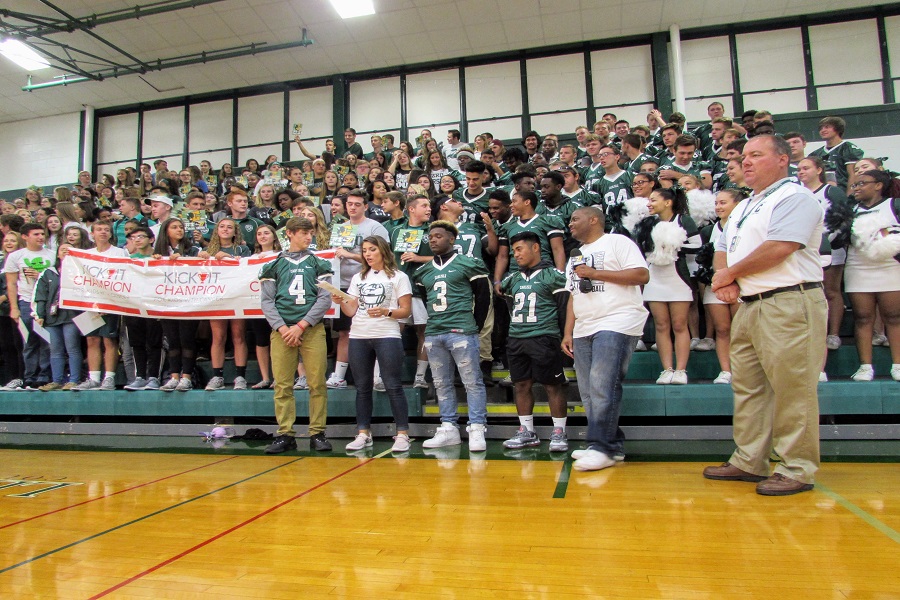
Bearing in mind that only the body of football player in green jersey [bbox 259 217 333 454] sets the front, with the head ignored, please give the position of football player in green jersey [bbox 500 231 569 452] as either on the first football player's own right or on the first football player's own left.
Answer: on the first football player's own left

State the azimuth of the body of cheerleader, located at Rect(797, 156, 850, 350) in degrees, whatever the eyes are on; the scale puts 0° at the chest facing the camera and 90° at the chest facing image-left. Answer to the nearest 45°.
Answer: approximately 45°

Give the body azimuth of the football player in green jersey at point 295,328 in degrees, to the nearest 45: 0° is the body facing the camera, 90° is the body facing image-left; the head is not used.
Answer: approximately 0°

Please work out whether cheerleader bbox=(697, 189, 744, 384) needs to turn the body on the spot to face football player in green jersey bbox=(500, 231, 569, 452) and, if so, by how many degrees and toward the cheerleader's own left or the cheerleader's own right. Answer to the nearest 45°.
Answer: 0° — they already face them

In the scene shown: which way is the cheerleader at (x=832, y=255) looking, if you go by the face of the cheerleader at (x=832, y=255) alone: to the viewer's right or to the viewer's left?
to the viewer's left

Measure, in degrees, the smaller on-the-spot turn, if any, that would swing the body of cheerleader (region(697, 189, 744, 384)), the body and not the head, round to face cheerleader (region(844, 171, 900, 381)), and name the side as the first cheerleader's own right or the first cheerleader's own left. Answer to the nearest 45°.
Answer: approximately 135° to the first cheerleader's own left
